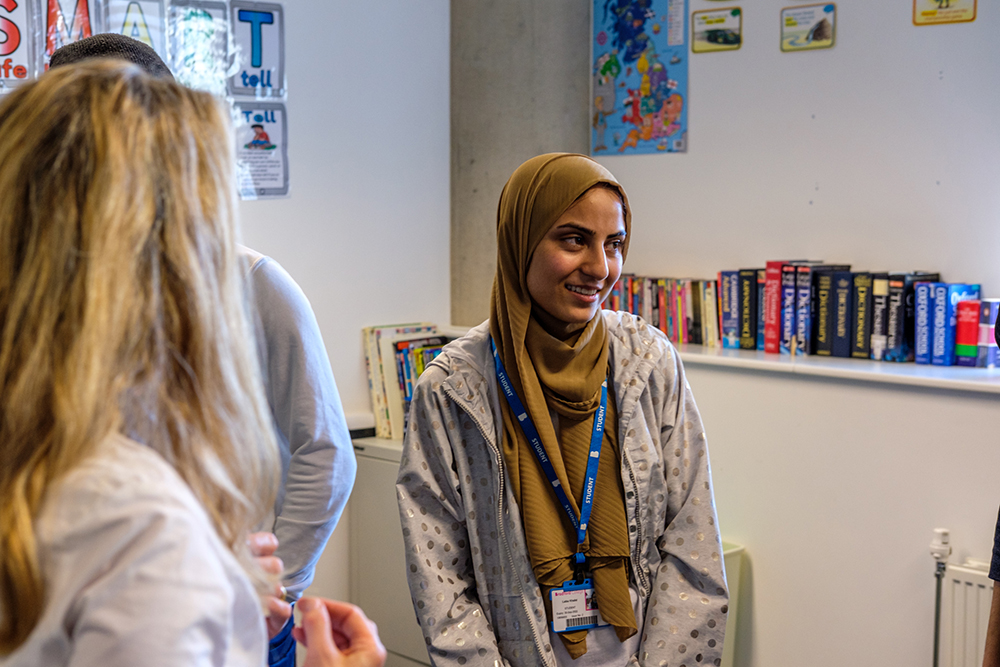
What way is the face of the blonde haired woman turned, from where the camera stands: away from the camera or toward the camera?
away from the camera

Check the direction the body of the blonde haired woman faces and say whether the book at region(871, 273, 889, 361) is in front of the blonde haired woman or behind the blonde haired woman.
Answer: in front

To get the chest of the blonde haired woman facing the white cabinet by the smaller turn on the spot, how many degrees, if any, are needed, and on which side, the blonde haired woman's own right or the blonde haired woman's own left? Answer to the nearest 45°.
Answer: approximately 45° to the blonde haired woman's own left

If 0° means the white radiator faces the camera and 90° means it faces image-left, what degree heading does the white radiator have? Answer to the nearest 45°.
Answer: approximately 45°

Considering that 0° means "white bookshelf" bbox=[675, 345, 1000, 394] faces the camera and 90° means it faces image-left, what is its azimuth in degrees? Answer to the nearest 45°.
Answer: approximately 45°
